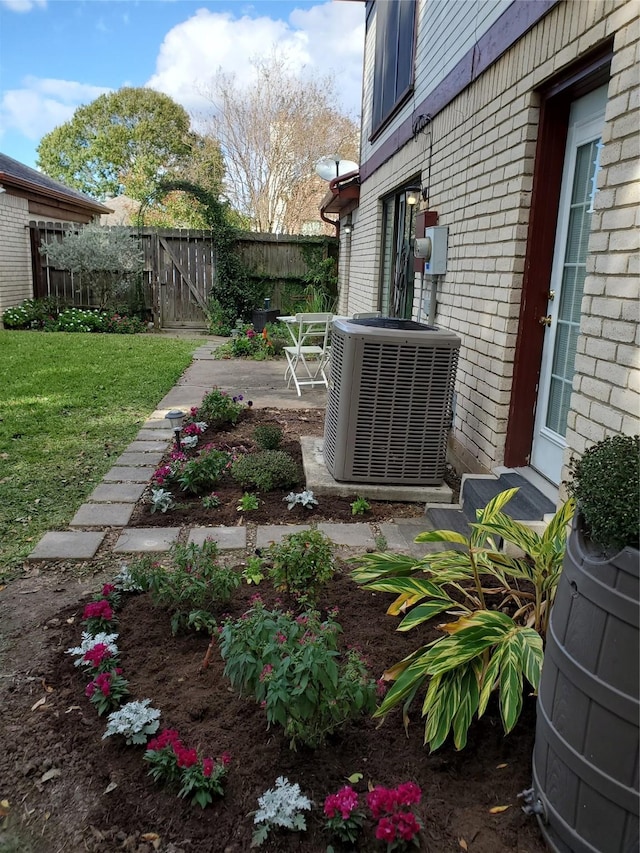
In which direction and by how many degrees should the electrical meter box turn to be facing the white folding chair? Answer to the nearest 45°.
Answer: approximately 45° to its right

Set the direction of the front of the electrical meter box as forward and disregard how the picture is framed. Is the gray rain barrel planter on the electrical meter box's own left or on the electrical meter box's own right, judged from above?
on the electrical meter box's own left

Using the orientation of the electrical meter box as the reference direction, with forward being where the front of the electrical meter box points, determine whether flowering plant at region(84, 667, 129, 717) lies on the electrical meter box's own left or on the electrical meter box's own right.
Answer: on the electrical meter box's own left

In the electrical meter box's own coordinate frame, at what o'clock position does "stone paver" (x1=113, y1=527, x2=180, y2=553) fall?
The stone paver is roughly at 10 o'clock from the electrical meter box.

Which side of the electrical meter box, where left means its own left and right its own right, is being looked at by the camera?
left

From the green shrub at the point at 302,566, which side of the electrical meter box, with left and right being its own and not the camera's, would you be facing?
left

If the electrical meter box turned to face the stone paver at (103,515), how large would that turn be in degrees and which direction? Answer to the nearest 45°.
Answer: approximately 45° to its left

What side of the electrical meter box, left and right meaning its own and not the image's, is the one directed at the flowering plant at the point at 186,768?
left

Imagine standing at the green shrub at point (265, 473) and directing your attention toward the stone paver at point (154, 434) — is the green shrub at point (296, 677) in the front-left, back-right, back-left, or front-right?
back-left

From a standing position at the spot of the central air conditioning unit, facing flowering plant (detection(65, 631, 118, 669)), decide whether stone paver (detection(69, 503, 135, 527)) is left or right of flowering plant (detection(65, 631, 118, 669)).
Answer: right

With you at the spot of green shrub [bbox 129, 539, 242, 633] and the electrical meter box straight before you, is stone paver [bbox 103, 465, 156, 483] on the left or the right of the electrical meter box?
left

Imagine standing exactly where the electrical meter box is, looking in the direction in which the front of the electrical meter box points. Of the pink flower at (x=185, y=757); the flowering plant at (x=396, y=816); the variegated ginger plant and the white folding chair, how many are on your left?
3

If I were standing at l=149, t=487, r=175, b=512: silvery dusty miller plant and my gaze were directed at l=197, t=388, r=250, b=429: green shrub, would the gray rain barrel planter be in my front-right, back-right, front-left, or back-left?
back-right

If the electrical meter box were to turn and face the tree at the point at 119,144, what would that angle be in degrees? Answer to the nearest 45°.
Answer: approximately 45° to its right
